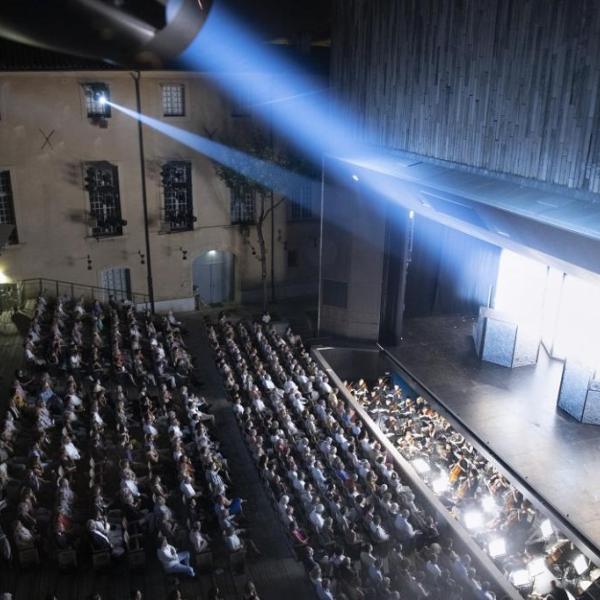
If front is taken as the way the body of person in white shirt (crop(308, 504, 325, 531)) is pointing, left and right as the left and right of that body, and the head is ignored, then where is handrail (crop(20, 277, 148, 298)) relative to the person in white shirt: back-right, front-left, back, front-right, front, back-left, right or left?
back-left

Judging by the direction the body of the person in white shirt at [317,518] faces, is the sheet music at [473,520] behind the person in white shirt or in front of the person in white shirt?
in front

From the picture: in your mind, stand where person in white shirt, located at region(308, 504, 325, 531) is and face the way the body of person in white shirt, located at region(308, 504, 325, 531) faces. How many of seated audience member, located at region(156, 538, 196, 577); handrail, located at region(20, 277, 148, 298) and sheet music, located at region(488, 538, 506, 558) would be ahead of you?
1

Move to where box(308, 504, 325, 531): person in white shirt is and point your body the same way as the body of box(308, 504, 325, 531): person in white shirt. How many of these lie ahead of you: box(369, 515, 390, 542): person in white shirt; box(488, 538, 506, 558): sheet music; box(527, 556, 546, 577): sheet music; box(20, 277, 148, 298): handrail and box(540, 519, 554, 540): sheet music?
4

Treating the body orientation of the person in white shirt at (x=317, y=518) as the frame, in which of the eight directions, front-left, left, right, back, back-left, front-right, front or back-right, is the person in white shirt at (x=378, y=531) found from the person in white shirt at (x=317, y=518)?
front

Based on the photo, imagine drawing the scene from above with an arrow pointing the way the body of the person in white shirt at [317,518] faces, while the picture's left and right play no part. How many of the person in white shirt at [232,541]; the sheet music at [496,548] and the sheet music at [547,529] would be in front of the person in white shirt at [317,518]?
2

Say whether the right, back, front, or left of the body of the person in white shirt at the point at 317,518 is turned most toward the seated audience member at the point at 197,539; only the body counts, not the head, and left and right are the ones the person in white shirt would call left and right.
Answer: back

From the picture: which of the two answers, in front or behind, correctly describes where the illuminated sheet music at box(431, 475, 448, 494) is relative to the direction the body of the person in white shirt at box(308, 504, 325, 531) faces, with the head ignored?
in front

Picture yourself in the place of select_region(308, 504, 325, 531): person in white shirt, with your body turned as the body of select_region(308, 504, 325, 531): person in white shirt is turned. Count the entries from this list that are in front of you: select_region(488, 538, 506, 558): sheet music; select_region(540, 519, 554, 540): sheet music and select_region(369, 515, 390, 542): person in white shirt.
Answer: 3

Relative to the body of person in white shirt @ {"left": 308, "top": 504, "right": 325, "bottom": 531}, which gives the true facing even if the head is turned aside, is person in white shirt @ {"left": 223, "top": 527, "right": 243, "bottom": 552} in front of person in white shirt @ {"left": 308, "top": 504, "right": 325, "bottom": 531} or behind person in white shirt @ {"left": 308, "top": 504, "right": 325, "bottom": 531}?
behind

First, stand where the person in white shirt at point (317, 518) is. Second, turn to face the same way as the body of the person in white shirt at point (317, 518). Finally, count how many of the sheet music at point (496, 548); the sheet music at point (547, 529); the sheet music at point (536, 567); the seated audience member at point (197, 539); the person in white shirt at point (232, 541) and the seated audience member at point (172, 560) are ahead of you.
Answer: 3

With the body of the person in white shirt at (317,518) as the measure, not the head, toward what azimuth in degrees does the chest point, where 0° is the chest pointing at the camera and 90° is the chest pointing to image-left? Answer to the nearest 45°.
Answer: approximately 270°

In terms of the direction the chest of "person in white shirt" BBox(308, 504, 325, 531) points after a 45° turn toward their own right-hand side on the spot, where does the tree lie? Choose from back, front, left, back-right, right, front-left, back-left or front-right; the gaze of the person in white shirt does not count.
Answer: back-left

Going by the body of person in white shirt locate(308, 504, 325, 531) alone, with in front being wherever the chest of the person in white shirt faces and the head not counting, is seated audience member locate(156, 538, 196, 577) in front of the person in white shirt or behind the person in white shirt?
behind
